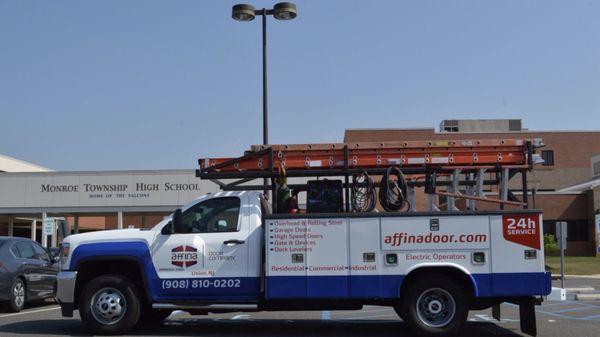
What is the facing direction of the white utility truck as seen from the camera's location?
facing to the left of the viewer

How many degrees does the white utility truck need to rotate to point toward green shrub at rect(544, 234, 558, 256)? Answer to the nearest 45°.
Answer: approximately 135° to its right

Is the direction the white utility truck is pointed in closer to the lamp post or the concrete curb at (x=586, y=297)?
the lamp post

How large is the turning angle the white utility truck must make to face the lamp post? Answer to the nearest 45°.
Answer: approximately 90° to its right

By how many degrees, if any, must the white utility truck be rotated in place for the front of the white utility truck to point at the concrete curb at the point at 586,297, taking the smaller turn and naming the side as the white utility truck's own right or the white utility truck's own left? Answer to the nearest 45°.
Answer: approximately 135° to the white utility truck's own right
